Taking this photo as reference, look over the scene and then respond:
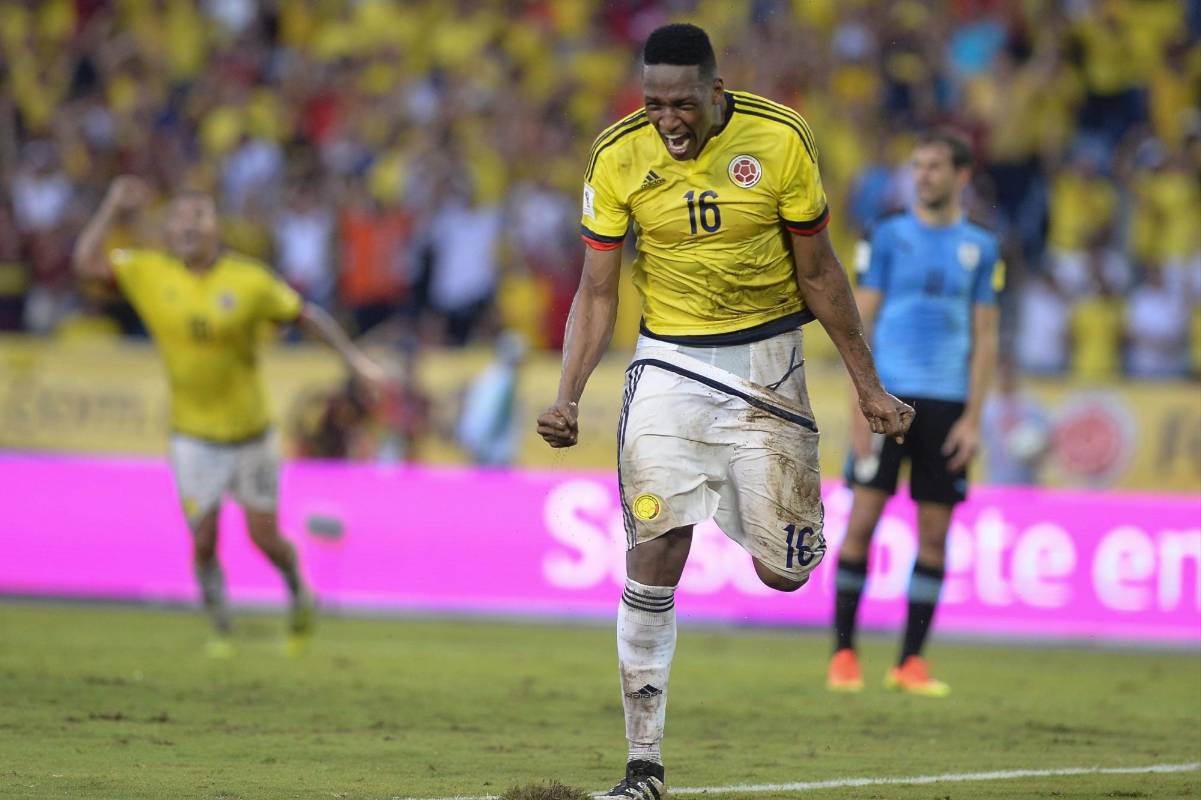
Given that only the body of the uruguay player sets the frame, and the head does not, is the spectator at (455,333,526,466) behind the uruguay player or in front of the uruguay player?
behind

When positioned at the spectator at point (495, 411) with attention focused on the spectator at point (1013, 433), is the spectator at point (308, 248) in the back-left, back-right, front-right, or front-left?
back-left

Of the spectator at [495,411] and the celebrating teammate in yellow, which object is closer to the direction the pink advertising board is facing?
the celebrating teammate in yellow

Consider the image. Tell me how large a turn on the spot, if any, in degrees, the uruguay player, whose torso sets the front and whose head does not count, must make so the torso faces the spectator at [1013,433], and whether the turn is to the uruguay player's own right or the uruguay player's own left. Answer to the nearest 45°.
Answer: approximately 180°

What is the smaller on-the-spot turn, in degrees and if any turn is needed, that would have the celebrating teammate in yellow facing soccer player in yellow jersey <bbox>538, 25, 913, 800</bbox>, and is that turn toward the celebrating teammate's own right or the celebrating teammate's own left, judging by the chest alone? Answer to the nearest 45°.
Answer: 0° — they already face them

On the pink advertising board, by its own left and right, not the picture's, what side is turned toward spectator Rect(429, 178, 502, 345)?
back

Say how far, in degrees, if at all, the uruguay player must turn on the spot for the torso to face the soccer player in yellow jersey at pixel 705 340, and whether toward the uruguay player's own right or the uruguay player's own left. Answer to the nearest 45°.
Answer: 0° — they already face them

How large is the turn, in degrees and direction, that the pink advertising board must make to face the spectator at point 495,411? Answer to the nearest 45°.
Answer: approximately 180°

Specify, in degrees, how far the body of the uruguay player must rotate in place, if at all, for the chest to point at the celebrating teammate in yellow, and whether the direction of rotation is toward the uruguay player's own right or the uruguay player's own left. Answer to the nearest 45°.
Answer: approximately 90° to the uruguay player's own right

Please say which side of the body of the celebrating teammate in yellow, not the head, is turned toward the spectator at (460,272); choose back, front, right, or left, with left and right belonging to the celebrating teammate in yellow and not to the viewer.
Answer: back

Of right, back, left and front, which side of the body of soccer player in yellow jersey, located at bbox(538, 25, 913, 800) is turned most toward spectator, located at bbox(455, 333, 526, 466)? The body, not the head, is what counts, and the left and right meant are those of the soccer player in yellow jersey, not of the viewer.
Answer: back

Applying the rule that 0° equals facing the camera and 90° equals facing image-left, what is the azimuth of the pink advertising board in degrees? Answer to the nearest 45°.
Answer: approximately 0°
